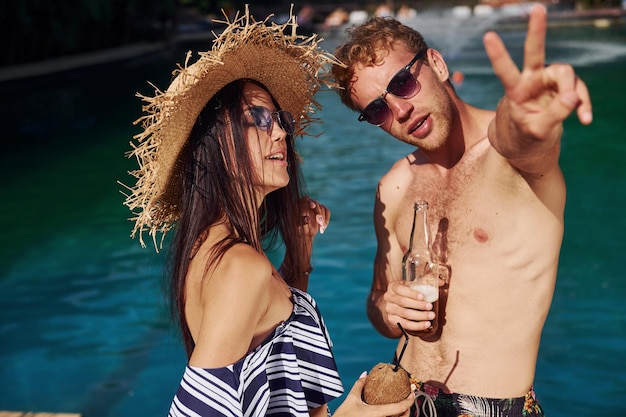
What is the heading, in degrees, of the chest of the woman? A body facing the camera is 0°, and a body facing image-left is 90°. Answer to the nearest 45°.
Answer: approximately 270°

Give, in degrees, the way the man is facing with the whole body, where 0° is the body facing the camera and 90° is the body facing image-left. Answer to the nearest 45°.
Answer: approximately 45°

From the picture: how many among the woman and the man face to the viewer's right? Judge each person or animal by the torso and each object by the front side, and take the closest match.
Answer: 1

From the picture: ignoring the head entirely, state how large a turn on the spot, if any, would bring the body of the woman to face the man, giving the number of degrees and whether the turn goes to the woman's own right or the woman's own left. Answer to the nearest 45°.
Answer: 0° — they already face them
